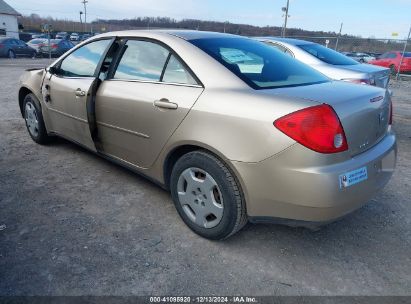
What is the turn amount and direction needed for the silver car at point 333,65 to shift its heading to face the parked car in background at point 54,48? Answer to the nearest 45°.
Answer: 0° — it already faces it

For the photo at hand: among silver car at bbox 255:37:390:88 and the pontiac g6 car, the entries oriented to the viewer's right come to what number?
0

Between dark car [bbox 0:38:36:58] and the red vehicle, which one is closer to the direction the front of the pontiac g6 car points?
the dark car

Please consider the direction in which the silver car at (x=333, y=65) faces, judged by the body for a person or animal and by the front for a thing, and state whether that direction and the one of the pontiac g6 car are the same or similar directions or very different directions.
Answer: same or similar directions

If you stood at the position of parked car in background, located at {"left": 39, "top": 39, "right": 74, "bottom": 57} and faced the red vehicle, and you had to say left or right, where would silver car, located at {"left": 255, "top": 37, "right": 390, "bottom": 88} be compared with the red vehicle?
right

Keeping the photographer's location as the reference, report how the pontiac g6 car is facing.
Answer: facing away from the viewer and to the left of the viewer

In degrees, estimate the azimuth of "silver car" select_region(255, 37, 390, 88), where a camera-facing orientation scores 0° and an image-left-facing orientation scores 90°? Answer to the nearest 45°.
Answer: approximately 135°

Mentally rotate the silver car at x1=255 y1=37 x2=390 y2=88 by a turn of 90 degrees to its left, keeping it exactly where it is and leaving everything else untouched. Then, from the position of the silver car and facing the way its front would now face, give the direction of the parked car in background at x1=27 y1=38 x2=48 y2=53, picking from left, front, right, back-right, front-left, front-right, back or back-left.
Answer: right

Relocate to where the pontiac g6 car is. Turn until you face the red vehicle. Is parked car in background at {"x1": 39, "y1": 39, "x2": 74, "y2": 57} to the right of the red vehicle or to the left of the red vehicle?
left

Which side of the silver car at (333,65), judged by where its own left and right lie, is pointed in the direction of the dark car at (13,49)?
front

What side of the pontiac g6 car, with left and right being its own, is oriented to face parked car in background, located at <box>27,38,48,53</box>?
front

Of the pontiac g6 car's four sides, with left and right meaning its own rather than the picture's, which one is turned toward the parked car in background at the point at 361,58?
right

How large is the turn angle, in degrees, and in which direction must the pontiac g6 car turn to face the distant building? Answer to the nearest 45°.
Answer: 0° — it already faces it

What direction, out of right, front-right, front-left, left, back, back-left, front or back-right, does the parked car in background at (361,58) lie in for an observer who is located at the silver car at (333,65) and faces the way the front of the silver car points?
front-right

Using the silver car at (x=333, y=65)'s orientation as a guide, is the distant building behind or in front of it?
in front
